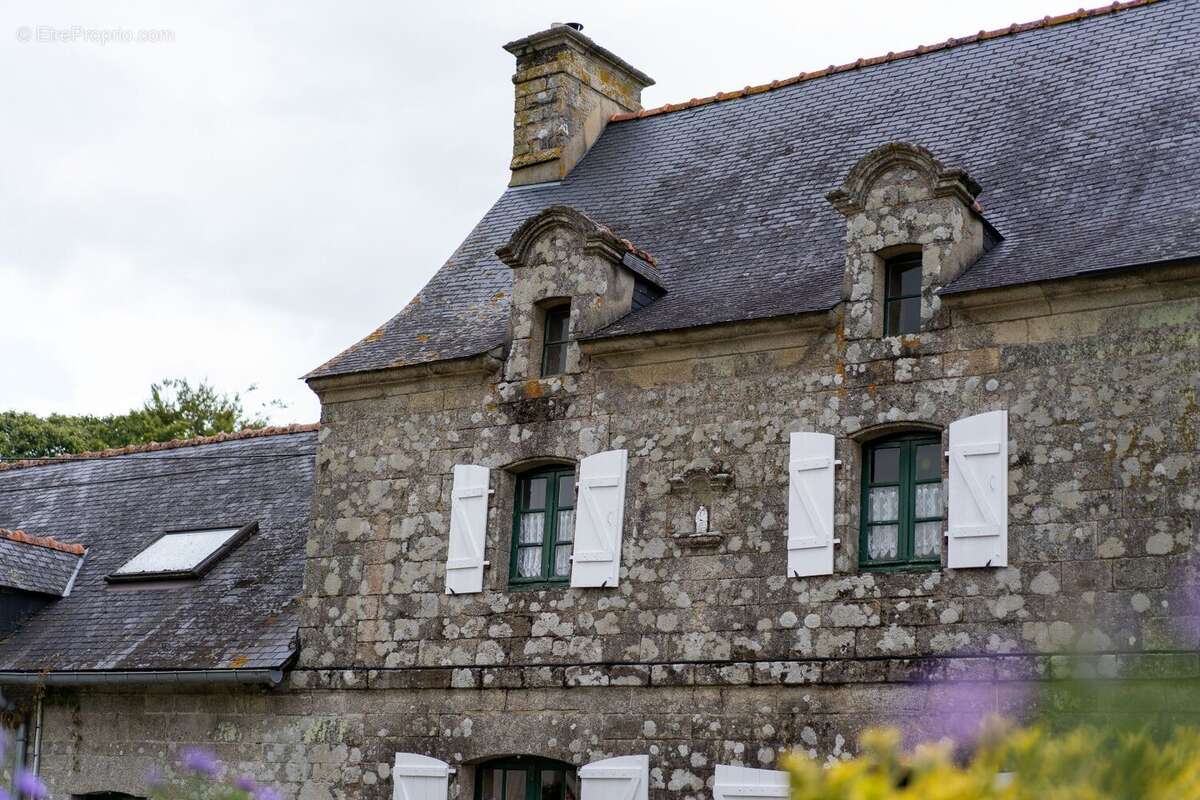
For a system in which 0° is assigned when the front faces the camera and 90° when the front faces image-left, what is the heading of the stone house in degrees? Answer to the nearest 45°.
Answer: approximately 45°

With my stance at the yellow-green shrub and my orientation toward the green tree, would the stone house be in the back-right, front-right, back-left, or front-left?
front-right

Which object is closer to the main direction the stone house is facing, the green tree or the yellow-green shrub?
the yellow-green shrub

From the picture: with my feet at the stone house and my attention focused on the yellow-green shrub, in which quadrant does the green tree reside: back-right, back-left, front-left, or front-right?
back-right

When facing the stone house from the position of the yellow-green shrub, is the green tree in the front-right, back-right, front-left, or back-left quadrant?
front-left

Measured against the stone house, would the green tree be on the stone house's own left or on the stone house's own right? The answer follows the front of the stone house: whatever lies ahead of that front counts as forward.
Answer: on the stone house's own right

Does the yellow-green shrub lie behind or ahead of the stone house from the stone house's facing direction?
ahead
